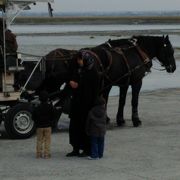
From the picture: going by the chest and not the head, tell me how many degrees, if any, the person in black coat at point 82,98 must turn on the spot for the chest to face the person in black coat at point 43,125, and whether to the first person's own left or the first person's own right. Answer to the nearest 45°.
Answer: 0° — they already face them

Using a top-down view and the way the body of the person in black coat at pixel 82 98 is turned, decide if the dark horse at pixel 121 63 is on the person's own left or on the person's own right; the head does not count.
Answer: on the person's own right

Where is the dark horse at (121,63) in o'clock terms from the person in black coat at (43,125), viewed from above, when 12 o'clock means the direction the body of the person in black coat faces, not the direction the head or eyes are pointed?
The dark horse is roughly at 1 o'clock from the person in black coat.

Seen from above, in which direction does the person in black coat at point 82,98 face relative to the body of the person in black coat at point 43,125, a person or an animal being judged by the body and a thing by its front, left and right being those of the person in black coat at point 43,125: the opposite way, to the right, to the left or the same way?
to the left

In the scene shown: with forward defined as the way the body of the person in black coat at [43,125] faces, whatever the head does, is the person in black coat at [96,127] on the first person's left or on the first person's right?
on the first person's right

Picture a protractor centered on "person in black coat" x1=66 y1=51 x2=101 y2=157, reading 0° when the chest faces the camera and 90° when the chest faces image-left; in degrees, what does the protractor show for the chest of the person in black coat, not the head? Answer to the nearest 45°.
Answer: approximately 90°

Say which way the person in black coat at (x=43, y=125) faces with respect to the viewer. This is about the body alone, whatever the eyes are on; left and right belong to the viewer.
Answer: facing away from the viewer

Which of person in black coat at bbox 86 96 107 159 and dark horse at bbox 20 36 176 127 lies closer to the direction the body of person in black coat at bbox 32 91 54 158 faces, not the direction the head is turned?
the dark horse

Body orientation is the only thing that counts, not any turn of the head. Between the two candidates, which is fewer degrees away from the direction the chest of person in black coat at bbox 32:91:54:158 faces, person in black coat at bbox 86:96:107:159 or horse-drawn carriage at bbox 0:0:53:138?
the horse-drawn carriage

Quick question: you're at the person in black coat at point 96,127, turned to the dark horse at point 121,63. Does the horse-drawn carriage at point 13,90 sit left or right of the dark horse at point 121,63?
left

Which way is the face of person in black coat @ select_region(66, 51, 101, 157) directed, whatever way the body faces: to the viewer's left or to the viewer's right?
to the viewer's left

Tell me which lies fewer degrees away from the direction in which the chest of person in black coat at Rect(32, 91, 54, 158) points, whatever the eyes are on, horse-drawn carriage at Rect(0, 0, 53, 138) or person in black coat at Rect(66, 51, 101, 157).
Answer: the horse-drawn carriage

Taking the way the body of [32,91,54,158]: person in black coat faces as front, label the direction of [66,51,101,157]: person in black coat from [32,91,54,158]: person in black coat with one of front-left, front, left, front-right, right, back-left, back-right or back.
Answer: right
